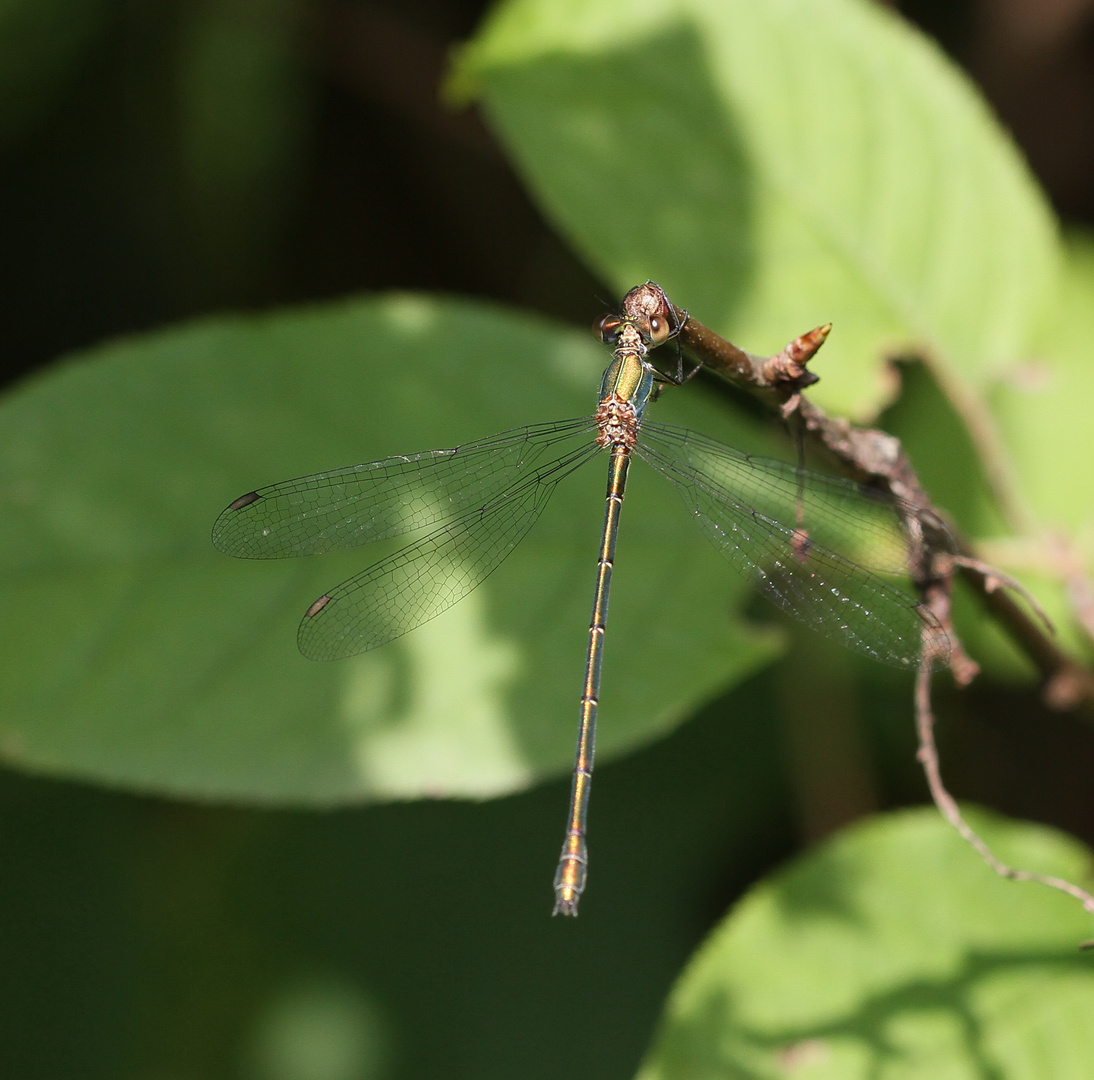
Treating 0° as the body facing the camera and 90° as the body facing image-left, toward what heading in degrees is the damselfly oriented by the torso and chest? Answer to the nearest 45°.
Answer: approximately 180°
